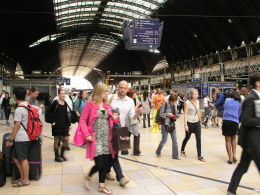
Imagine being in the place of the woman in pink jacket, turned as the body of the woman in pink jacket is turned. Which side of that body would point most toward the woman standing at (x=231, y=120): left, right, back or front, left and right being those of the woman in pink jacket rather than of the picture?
left

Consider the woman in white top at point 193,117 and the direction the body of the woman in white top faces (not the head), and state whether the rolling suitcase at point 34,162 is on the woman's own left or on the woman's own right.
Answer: on the woman's own right

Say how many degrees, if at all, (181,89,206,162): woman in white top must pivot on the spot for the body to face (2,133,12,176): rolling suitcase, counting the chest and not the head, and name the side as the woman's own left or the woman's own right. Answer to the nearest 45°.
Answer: approximately 90° to the woman's own right

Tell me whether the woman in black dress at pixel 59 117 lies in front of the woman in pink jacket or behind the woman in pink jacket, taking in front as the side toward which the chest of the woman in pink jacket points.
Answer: behind

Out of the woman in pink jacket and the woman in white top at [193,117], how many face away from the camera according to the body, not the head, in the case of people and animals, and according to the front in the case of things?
0

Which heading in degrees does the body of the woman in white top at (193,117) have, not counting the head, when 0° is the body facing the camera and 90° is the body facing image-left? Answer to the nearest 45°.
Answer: approximately 315°

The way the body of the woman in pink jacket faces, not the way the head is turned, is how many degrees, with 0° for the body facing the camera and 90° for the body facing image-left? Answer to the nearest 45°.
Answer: approximately 315°

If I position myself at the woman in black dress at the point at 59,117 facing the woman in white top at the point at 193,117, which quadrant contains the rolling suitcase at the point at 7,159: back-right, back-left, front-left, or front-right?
back-right

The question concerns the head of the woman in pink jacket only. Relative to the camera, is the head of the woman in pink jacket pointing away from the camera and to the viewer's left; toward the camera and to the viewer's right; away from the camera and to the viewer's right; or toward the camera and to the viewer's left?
toward the camera and to the viewer's right
